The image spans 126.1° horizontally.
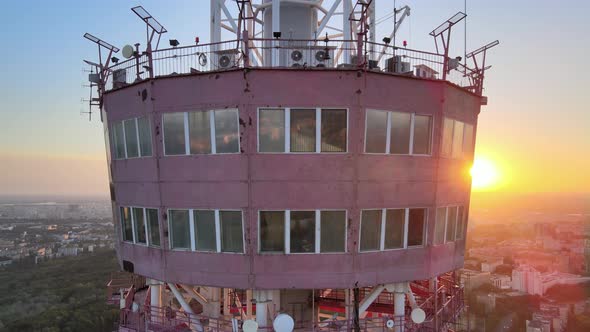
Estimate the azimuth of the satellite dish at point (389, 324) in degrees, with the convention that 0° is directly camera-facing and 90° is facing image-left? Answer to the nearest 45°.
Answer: approximately 0°
